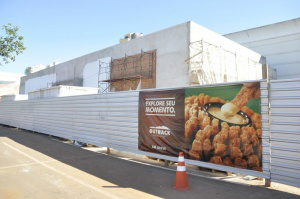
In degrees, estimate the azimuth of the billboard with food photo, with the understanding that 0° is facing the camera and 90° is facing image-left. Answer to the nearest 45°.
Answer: approximately 45°

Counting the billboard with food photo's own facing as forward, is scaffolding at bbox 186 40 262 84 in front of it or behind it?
behind

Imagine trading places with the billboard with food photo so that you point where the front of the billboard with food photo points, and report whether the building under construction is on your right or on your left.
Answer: on your right

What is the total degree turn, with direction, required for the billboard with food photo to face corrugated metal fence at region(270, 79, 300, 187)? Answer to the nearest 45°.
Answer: approximately 90° to its left

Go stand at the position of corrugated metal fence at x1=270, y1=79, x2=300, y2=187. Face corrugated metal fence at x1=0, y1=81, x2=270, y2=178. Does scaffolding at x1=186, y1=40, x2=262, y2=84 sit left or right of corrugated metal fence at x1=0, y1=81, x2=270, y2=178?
right
